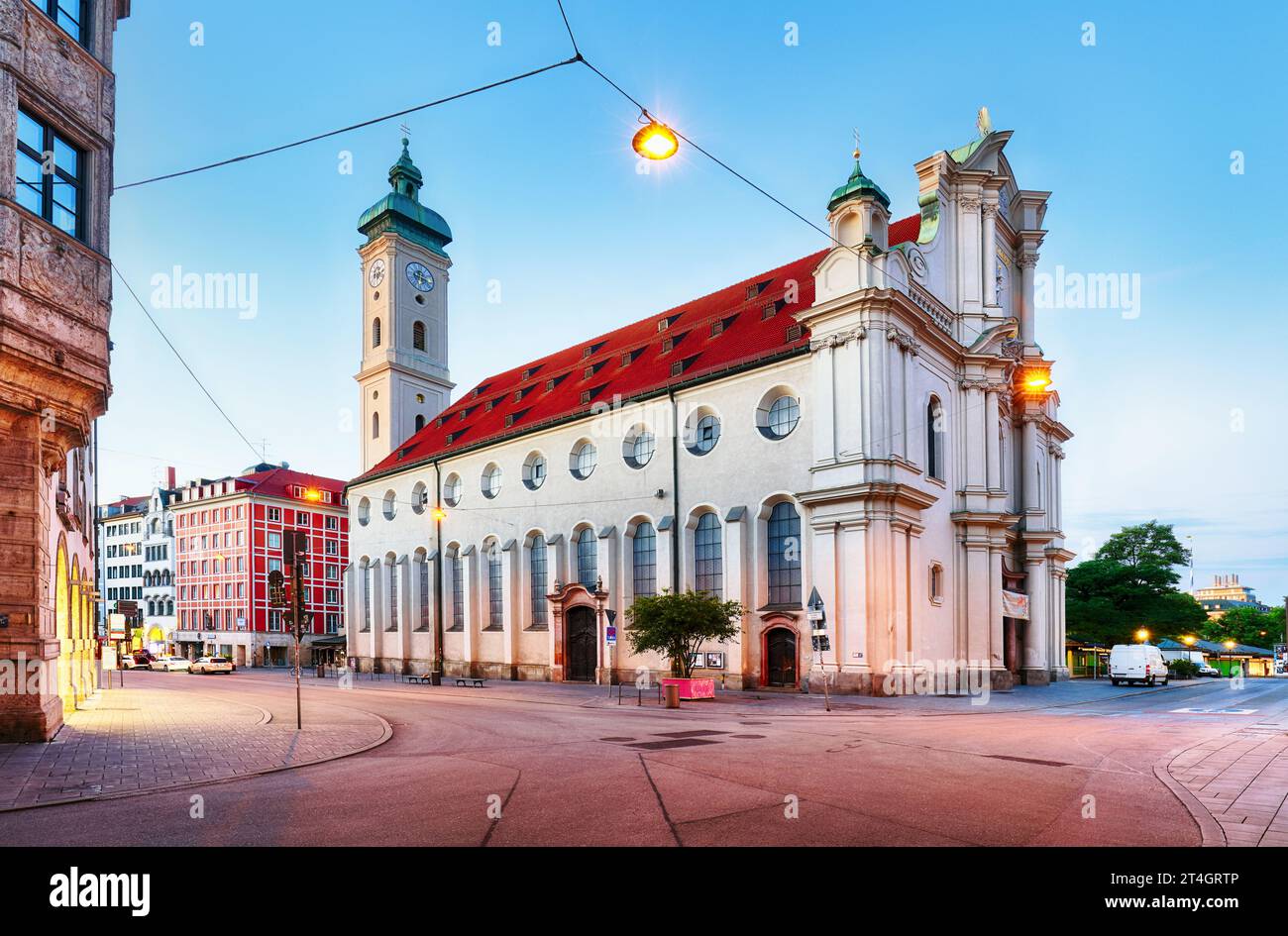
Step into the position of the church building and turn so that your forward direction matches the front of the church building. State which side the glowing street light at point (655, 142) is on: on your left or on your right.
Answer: on your right

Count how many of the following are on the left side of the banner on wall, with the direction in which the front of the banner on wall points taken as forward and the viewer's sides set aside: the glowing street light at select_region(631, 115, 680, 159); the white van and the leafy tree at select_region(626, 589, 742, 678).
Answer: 1

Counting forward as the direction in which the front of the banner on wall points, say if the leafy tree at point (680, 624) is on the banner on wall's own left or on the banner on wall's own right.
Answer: on the banner on wall's own right

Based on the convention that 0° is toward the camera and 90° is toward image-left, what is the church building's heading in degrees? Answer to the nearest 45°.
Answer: approximately 315°

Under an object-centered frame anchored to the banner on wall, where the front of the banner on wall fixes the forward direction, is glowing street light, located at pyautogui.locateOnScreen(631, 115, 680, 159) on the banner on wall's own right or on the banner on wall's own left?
on the banner on wall's own right

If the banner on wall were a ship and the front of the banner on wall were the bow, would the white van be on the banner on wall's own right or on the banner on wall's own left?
on the banner on wall's own left

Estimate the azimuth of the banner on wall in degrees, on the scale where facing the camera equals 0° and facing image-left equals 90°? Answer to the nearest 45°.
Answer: approximately 315°
